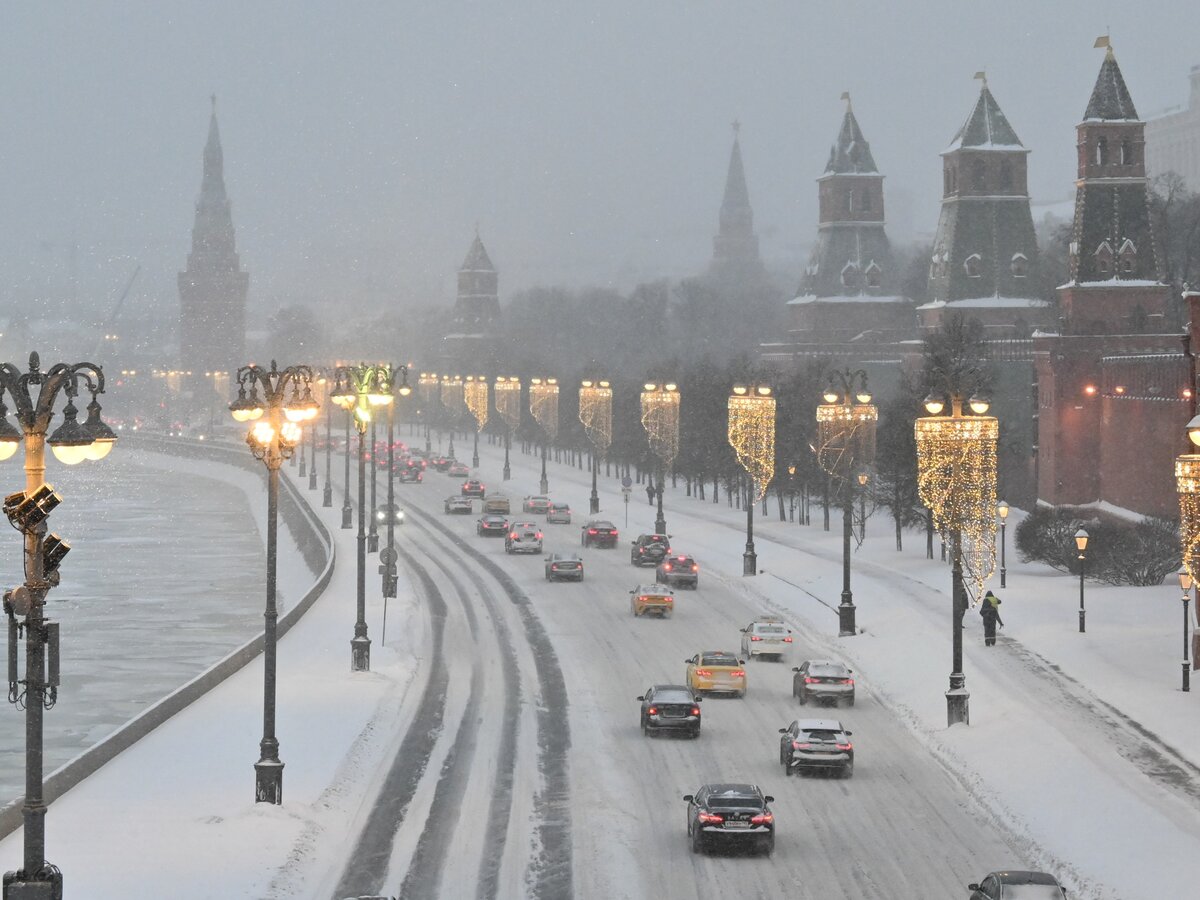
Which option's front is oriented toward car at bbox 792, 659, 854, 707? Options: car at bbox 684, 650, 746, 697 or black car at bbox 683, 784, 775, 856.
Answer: the black car

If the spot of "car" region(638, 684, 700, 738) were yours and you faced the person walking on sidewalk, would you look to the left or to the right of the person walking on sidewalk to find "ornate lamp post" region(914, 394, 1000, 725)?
right

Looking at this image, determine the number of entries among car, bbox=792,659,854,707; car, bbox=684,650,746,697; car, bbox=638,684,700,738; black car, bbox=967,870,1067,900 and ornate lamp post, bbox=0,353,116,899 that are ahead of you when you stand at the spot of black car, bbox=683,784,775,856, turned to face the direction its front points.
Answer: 3

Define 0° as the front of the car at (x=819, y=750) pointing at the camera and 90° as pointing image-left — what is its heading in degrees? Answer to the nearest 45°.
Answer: approximately 180°

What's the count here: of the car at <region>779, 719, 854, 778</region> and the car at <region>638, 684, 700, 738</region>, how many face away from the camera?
2

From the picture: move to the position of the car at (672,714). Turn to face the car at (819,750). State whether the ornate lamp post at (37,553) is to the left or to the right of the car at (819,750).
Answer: right

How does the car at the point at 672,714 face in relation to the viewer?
away from the camera

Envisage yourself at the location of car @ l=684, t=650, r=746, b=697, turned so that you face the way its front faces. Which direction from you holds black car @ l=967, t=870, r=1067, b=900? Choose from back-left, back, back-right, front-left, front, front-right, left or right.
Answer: back

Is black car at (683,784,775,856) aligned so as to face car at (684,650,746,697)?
yes

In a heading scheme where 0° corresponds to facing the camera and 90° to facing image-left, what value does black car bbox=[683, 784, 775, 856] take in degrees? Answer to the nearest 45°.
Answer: approximately 180°

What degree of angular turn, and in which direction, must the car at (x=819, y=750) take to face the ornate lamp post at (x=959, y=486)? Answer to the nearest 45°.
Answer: approximately 45° to its right

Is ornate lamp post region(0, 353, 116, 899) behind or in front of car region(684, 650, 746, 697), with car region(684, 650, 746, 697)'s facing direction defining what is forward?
behind

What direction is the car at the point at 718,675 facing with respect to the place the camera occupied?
facing away from the viewer

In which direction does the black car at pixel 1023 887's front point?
away from the camera

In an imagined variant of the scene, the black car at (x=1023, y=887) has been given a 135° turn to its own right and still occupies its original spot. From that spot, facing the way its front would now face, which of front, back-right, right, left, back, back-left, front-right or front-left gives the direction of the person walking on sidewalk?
back-left
